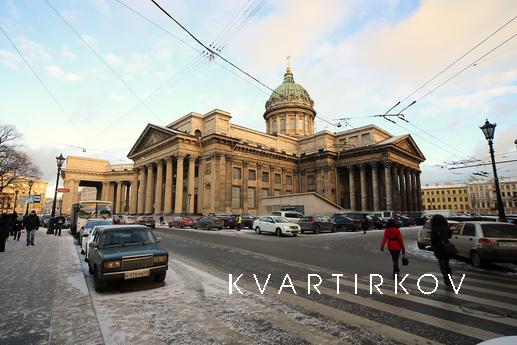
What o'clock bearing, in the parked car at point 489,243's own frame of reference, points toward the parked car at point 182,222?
the parked car at point 182,222 is roughly at 11 o'clock from the parked car at point 489,243.

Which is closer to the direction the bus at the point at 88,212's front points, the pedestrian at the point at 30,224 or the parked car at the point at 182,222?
the pedestrian

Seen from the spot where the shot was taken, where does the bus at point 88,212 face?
facing the viewer

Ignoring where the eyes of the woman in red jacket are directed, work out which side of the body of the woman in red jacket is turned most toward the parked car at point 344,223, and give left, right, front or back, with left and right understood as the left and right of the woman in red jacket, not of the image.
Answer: front

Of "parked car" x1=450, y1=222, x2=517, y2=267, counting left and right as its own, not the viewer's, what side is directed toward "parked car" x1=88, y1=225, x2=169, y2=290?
left

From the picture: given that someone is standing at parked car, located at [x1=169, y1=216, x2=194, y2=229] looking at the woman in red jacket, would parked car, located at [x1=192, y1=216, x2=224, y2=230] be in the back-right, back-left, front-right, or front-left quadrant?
front-left

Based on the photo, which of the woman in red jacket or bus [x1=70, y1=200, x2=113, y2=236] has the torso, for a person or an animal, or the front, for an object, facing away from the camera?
the woman in red jacket

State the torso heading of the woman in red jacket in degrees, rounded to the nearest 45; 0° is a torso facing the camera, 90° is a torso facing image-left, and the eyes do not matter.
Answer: approximately 180°
